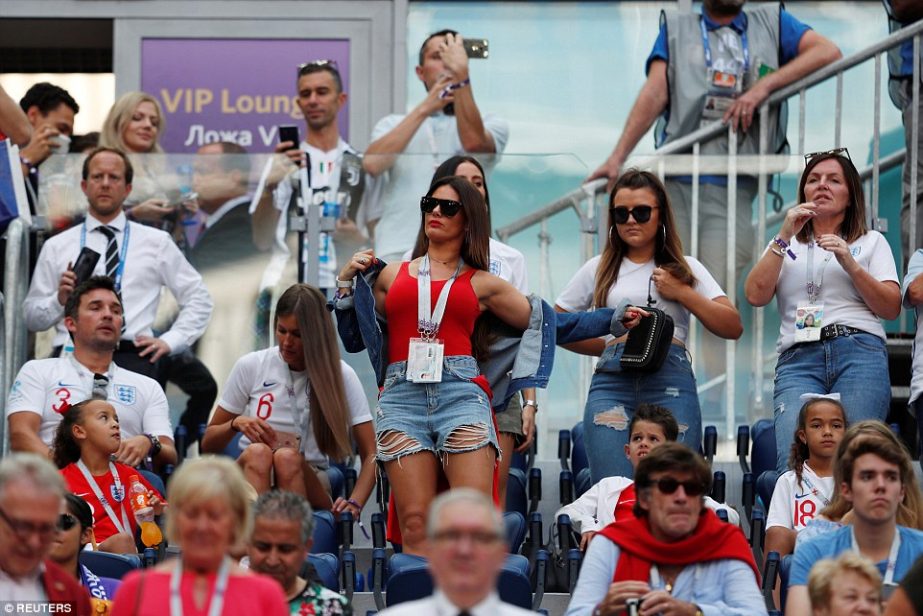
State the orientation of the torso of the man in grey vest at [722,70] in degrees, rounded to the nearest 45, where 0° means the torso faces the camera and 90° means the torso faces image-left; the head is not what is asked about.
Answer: approximately 0°

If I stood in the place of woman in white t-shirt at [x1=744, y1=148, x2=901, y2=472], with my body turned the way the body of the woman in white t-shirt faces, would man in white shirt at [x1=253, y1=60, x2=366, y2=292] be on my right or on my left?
on my right

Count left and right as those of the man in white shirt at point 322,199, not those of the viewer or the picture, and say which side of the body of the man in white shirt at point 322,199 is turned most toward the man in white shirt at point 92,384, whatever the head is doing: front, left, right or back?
front

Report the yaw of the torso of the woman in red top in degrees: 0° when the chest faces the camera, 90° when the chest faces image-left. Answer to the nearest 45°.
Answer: approximately 0°

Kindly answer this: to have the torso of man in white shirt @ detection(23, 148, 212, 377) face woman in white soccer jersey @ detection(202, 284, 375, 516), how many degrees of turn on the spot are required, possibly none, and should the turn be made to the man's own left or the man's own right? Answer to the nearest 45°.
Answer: approximately 45° to the man's own left

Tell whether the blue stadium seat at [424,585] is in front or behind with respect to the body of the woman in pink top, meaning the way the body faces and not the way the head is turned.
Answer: behind

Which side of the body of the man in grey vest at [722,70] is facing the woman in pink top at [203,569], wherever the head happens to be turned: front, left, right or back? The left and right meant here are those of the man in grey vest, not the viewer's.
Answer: front

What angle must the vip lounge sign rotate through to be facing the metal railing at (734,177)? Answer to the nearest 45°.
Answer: approximately 45° to its left

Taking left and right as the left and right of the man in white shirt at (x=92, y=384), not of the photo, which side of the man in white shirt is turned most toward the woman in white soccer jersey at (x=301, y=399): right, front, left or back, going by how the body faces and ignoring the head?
left

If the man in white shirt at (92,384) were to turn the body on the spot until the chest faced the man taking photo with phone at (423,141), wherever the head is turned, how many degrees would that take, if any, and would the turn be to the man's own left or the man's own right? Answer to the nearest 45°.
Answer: approximately 135° to the man's own left

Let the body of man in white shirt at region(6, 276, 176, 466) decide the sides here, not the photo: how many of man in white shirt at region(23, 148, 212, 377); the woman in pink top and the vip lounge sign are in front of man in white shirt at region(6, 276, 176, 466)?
1

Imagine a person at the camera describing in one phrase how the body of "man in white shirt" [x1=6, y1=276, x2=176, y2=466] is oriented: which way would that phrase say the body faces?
toward the camera

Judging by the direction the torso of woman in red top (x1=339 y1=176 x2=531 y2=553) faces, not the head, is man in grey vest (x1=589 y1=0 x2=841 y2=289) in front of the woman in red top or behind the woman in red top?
behind
